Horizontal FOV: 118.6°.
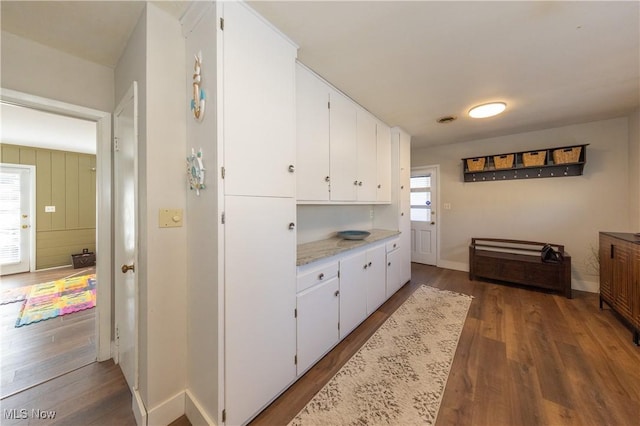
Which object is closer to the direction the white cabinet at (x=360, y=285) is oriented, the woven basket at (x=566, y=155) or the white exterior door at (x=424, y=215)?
the woven basket

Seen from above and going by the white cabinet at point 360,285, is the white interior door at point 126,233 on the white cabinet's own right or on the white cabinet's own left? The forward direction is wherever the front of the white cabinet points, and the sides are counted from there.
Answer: on the white cabinet's own right

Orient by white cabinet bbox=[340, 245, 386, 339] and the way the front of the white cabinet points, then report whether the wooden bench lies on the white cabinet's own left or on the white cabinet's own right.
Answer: on the white cabinet's own left

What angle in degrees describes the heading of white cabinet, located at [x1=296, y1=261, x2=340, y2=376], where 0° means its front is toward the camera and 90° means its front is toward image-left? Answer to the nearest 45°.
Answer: approximately 315°

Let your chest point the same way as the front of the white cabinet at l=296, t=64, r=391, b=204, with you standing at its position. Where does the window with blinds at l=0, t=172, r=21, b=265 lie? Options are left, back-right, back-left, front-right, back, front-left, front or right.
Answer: back-right

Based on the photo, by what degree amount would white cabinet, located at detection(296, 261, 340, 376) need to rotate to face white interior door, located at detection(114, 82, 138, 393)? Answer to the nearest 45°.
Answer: approximately 135° to its right

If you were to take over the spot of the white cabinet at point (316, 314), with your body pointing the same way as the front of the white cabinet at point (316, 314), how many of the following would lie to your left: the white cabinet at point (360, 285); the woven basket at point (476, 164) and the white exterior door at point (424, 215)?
3

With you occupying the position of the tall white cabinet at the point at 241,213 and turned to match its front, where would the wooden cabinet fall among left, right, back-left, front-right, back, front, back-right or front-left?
front-left

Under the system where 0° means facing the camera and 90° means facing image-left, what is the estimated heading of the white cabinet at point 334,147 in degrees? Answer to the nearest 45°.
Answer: approximately 315°
